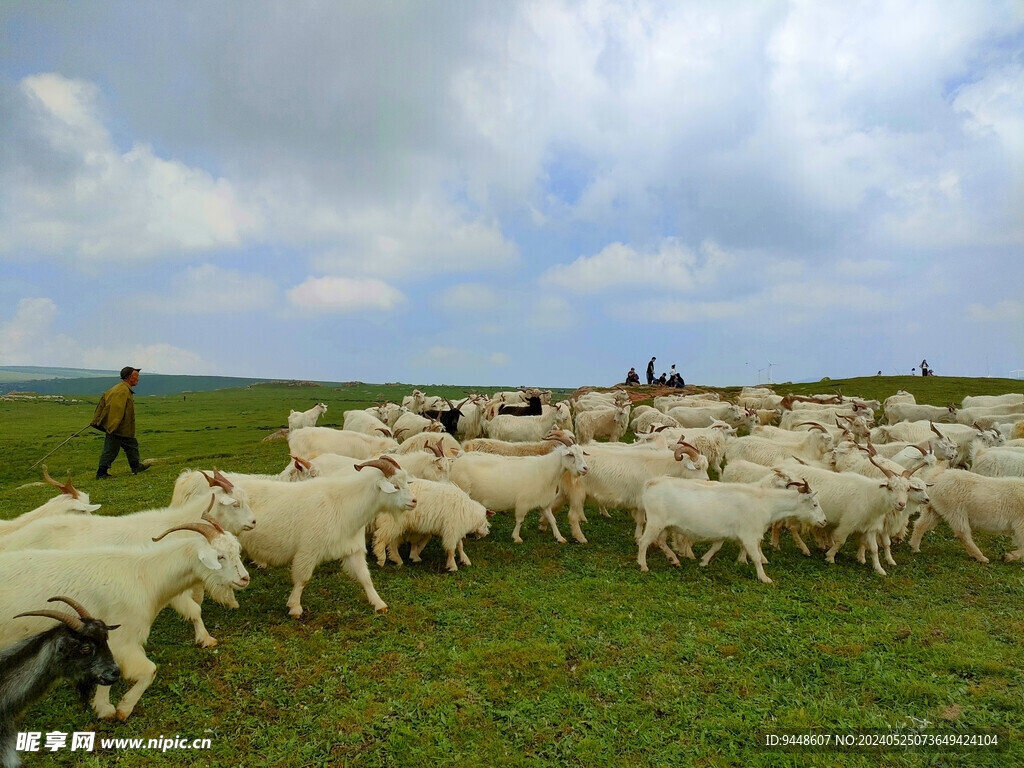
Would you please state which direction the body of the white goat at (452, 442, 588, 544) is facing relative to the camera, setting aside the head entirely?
to the viewer's right

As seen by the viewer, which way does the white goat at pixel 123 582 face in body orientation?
to the viewer's right

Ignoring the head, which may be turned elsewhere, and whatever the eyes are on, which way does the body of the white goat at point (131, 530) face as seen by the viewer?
to the viewer's right

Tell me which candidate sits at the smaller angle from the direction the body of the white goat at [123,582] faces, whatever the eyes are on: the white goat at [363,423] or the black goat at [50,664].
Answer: the white goat

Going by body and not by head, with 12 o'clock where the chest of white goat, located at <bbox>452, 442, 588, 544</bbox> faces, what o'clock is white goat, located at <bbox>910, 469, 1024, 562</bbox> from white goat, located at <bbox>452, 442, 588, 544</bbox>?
white goat, located at <bbox>910, 469, 1024, 562</bbox> is roughly at 12 o'clock from white goat, located at <bbox>452, 442, 588, 544</bbox>.

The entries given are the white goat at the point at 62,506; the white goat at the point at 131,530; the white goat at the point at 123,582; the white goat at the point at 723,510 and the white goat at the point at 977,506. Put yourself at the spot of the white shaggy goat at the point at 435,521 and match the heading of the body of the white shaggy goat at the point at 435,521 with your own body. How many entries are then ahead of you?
2

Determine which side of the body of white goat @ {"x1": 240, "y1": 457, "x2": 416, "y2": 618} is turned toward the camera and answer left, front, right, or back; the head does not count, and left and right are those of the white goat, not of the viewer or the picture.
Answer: right

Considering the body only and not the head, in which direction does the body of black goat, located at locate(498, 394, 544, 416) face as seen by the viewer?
to the viewer's right

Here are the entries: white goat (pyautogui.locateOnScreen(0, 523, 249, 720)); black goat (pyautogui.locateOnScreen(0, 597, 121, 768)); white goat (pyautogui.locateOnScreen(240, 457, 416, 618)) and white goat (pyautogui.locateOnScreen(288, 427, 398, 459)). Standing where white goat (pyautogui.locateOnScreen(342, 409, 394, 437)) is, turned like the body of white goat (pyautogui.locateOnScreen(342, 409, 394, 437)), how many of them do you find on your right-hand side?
4

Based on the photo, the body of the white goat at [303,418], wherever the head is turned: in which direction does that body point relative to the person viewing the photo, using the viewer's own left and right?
facing to the right of the viewer

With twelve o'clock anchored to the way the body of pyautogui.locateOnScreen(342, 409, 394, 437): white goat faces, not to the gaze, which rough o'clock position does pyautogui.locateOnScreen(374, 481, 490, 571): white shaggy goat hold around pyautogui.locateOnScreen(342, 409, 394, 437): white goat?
pyautogui.locateOnScreen(374, 481, 490, 571): white shaggy goat is roughly at 3 o'clock from pyautogui.locateOnScreen(342, 409, 394, 437): white goat.

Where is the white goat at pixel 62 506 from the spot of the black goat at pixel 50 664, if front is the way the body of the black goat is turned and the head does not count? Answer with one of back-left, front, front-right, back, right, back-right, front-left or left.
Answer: left

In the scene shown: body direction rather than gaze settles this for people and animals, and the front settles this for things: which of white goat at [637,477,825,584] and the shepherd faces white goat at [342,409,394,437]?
the shepherd

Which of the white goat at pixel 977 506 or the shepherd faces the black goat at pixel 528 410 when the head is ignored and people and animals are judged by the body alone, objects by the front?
the shepherd

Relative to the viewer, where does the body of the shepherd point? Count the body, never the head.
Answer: to the viewer's right

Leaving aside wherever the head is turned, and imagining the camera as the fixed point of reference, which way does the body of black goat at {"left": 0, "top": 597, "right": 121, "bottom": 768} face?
to the viewer's right

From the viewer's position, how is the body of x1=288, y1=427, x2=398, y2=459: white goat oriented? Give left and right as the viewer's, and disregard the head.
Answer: facing to the right of the viewer

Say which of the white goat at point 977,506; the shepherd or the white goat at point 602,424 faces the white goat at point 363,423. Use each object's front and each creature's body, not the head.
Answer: the shepherd

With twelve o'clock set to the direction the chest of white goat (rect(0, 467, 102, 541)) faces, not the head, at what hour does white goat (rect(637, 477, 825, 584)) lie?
white goat (rect(637, 477, 825, 584)) is roughly at 1 o'clock from white goat (rect(0, 467, 102, 541)).
